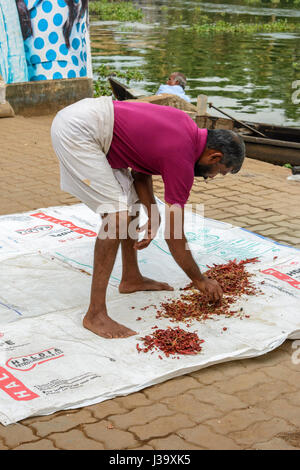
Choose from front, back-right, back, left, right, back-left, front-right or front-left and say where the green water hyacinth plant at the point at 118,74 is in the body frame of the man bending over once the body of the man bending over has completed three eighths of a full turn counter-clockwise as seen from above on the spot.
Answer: front-right

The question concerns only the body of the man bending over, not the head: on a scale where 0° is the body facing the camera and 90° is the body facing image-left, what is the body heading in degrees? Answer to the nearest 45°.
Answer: approximately 270°

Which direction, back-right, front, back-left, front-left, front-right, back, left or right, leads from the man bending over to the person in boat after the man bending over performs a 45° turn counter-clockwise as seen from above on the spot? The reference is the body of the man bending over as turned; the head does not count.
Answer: front-left

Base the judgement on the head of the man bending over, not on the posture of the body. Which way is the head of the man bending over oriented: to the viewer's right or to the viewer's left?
to the viewer's right

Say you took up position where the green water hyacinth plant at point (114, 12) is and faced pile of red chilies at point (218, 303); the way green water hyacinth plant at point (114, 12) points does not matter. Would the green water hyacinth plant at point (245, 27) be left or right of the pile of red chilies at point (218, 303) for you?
left
